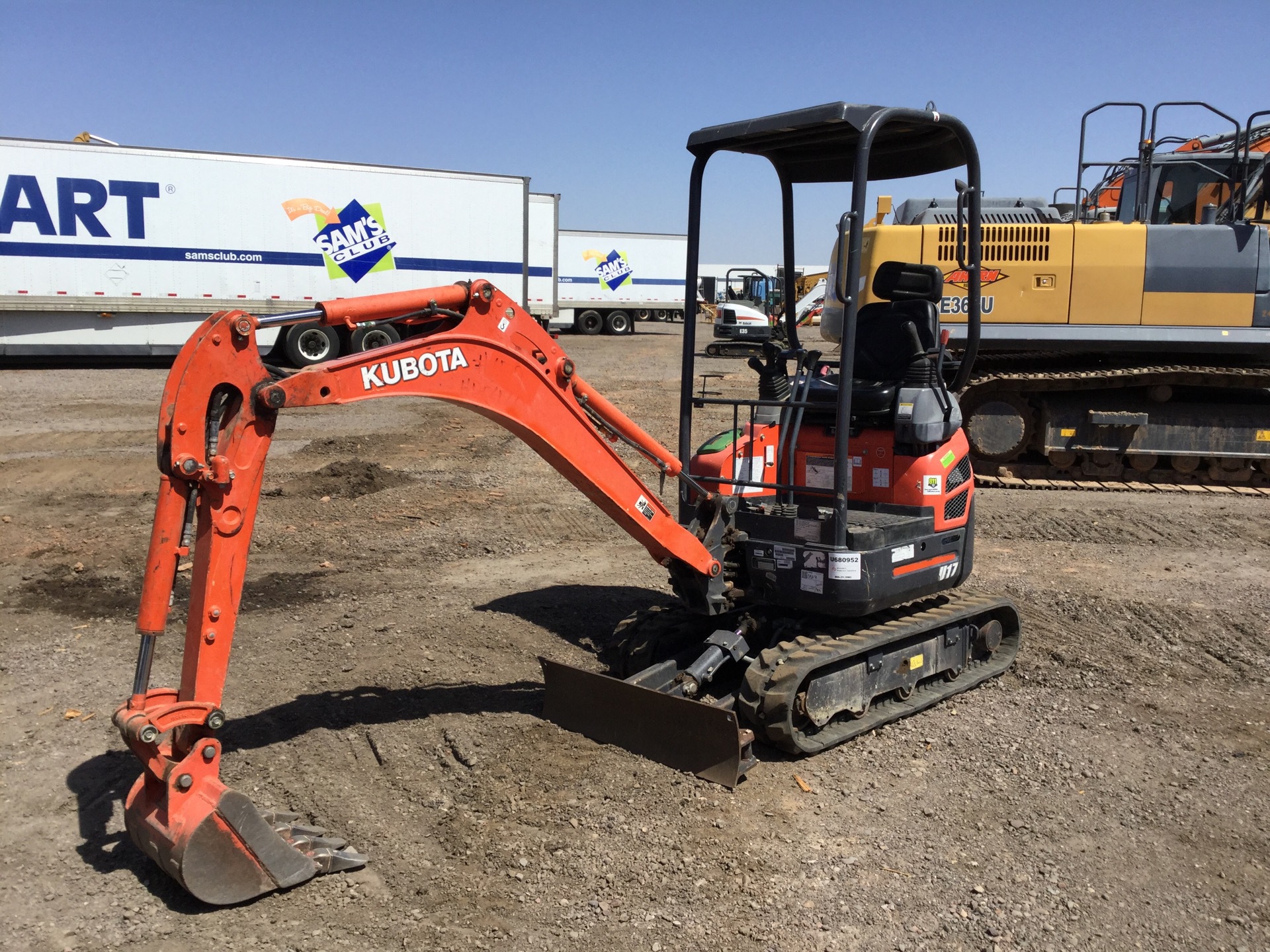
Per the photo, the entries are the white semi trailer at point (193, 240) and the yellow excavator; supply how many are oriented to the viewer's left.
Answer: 1

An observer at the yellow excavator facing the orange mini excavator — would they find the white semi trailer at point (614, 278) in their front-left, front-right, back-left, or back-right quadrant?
back-right

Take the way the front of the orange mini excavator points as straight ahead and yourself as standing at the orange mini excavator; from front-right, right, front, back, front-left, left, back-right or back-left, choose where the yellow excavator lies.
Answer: back

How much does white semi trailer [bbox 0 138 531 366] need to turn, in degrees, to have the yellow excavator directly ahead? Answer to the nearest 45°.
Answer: approximately 135° to its left

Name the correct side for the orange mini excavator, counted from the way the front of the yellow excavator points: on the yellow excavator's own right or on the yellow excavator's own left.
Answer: on the yellow excavator's own right

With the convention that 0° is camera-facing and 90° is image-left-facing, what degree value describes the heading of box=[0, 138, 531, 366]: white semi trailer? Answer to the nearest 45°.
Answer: approximately 90°

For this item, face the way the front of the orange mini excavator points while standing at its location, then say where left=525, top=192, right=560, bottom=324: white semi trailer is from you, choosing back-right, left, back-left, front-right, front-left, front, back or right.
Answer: back-right

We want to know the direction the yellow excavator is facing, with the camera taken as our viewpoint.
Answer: facing to the right of the viewer
